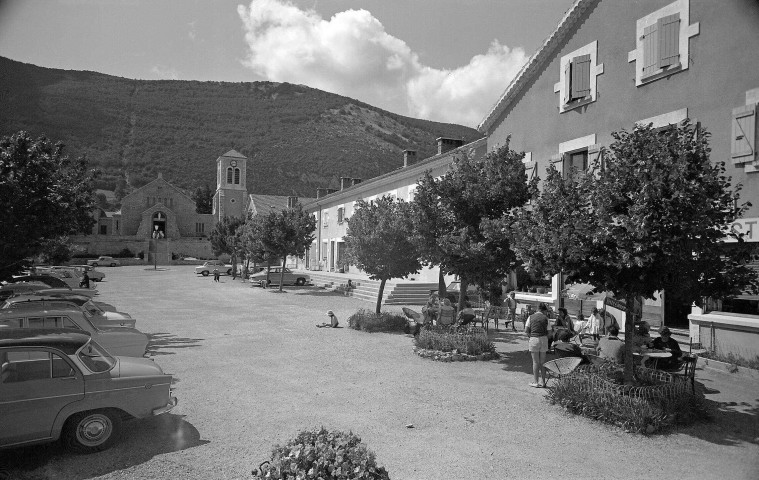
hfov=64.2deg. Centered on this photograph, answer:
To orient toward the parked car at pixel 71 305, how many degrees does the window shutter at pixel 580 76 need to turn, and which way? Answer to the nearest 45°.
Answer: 0° — it already faces it

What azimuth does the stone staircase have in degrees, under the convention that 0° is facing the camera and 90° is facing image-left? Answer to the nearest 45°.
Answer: approximately 45°

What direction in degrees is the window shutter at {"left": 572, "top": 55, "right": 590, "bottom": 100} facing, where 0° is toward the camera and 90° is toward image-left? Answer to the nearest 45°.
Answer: approximately 45°
